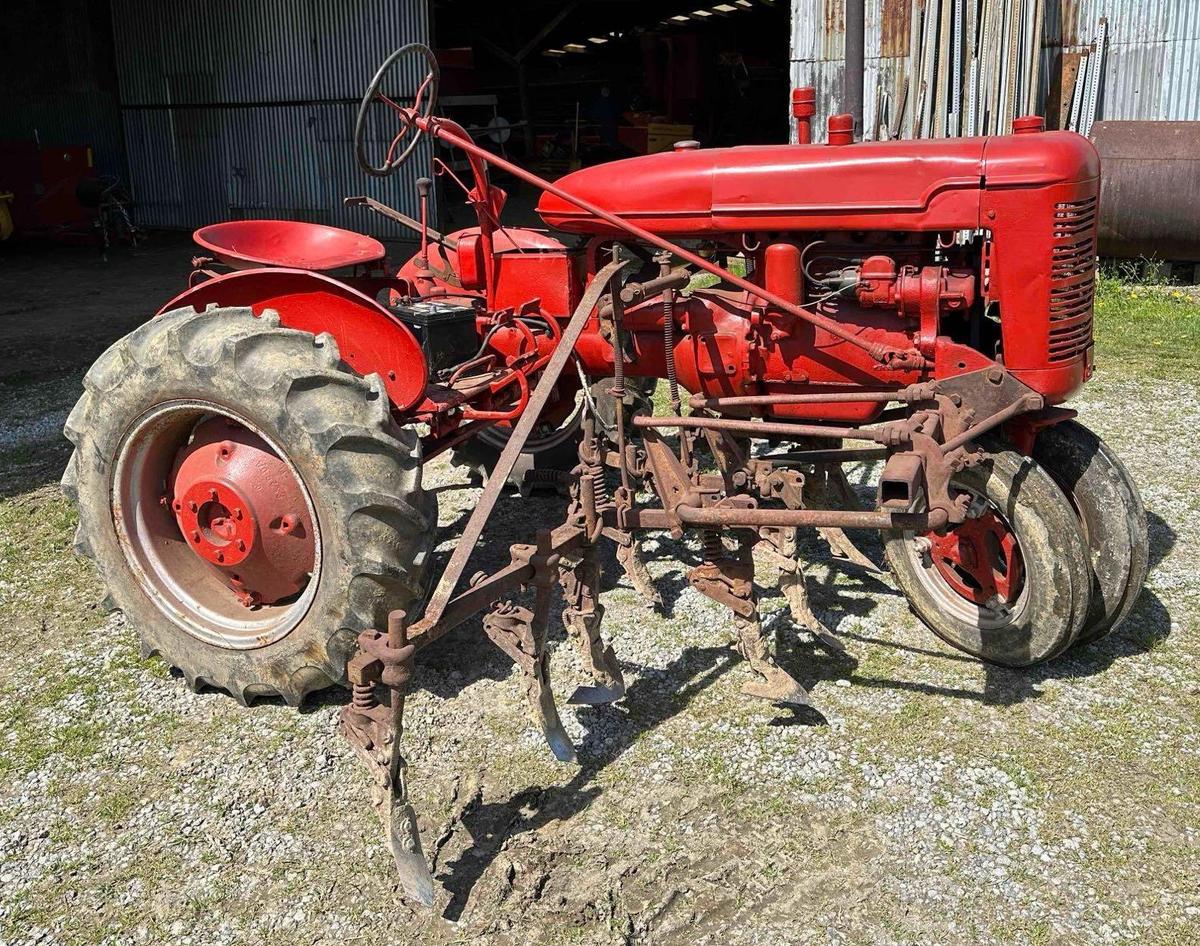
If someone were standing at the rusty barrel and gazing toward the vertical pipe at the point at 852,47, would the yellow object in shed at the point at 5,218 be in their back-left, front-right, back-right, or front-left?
front-right

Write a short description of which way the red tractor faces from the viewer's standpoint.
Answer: facing the viewer and to the right of the viewer

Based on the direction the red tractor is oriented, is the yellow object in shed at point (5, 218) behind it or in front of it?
behind

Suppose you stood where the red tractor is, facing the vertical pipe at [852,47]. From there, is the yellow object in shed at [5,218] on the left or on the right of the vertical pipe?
left
